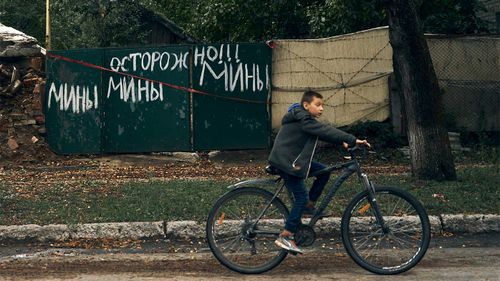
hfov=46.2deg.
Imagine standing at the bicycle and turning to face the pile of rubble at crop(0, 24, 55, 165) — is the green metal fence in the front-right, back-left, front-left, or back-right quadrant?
front-right

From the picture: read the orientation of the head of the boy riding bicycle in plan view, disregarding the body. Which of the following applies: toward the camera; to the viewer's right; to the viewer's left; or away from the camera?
to the viewer's right

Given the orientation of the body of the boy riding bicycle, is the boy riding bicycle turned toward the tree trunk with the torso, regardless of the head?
no

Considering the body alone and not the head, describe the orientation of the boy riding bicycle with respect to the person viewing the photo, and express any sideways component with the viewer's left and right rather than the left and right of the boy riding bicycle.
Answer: facing to the right of the viewer

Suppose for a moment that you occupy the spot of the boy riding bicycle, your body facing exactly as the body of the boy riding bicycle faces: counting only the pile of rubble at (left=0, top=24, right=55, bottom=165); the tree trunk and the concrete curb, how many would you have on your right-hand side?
0

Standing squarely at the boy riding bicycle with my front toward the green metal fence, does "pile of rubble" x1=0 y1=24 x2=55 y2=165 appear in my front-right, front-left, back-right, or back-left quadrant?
front-left

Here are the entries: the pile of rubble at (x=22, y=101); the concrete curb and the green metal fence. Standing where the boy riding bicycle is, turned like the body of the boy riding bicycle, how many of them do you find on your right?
0

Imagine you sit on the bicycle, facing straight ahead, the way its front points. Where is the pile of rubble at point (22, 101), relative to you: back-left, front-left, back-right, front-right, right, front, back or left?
back-left

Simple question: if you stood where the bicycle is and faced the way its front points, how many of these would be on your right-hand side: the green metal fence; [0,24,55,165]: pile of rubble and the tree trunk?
0

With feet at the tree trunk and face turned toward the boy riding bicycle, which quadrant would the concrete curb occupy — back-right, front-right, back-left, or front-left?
front-right

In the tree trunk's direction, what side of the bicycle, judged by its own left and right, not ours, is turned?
left

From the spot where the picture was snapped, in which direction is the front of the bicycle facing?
facing to the right of the viewer

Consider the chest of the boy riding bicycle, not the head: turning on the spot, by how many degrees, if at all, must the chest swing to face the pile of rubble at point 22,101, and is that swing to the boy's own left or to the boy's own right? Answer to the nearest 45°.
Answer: approximately 135° to the boy's own left

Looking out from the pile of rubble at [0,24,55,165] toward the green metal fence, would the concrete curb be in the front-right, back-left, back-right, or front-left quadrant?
front-right
